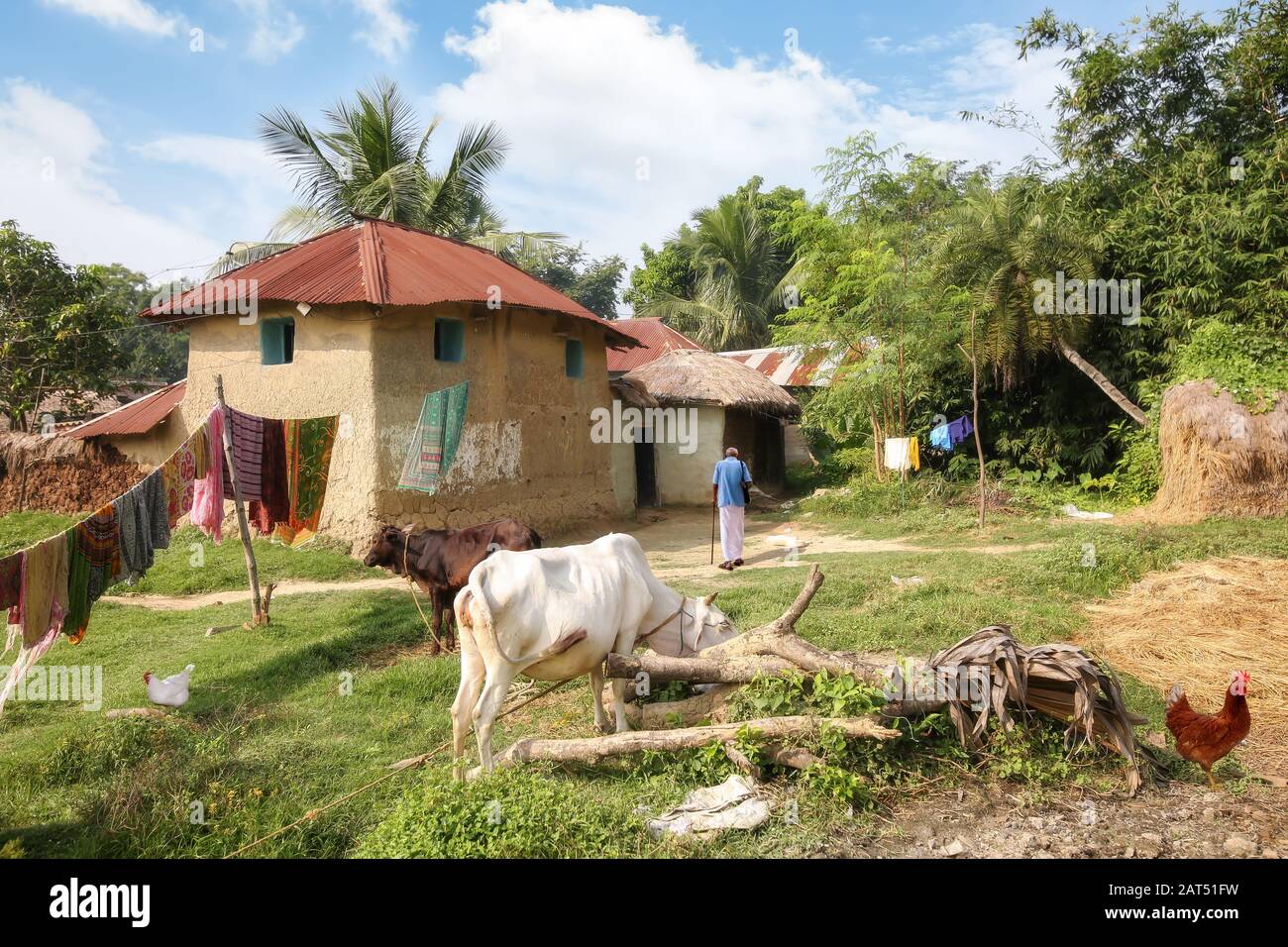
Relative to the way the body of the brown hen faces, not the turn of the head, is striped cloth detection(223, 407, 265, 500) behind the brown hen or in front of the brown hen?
behind

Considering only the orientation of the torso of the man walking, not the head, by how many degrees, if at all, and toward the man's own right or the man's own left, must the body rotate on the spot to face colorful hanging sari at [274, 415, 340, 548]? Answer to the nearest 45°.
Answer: approximately 135° to the man's own left

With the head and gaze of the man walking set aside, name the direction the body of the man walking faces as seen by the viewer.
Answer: away from the camera

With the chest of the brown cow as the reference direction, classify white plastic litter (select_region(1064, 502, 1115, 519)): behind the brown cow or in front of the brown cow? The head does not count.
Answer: behind

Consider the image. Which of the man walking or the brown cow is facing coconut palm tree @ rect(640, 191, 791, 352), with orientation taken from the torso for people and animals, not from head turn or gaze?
the man walking

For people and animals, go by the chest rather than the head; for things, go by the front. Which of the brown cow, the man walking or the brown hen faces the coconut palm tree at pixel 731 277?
the man walking

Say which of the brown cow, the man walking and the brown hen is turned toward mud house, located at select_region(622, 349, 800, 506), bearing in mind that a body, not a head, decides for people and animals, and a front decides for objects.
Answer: the man walking

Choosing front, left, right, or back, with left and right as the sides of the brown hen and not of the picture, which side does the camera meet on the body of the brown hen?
right

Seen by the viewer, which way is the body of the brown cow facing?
to the viewer's left
